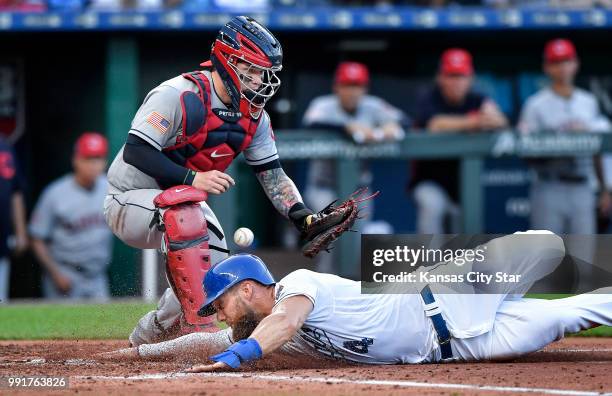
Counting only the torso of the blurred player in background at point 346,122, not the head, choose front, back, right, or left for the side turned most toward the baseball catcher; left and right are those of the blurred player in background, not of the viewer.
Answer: front

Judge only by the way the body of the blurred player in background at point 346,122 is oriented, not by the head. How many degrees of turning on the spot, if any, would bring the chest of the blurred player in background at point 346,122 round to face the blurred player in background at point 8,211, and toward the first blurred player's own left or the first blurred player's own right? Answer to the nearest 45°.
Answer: approximately 90° to the first blurred player's own right

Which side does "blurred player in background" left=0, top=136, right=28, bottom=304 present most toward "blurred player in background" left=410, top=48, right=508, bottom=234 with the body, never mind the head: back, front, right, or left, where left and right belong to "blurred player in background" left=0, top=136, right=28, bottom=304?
left

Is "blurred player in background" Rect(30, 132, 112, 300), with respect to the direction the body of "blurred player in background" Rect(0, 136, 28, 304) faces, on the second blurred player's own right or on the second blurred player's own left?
on the second blurred player's own left

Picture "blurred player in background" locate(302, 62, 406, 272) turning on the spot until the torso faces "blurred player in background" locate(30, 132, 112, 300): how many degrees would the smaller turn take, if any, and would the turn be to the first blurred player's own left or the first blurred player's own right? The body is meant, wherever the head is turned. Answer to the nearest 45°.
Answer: approximately 90° to the first blurred player's own right

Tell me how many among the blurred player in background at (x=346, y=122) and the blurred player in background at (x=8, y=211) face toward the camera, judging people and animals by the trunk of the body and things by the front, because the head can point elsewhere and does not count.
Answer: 2

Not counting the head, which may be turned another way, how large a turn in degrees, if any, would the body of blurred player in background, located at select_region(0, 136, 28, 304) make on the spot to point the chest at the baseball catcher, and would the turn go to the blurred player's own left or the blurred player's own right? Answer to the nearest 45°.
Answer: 0° — they already face them

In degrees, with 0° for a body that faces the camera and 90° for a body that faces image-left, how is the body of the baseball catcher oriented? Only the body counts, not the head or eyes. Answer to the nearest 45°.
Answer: approximately 315°

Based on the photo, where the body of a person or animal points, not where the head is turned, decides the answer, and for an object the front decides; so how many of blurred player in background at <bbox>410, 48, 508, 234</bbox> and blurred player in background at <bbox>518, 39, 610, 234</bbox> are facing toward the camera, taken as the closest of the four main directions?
2

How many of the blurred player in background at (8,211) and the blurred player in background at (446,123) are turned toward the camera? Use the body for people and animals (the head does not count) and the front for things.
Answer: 2

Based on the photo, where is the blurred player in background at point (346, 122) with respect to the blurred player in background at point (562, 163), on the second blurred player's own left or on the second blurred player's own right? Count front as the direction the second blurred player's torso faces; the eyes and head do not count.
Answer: on the second blurred player's own right
